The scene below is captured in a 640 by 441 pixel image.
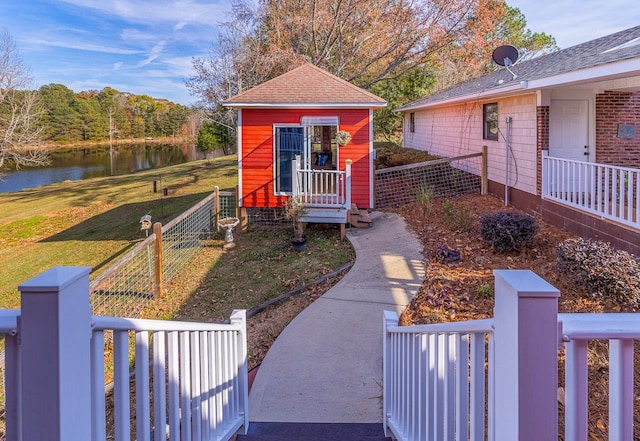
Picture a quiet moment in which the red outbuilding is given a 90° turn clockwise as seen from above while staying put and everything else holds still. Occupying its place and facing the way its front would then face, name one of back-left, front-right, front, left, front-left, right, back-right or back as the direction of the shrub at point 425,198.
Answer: back

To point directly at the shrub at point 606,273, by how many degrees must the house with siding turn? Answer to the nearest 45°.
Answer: approximately 45° to its left

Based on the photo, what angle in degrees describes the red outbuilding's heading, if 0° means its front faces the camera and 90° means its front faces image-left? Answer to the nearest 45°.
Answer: approximately 0°

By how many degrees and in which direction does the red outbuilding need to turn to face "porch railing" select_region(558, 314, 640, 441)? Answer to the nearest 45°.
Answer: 0° — it already faces it

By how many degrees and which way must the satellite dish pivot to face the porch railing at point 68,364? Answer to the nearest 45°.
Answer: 0° — it already faces it

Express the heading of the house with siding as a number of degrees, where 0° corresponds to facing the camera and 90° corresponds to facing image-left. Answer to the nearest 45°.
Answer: approximately 45°

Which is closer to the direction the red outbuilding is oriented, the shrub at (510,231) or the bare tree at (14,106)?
the shrub
